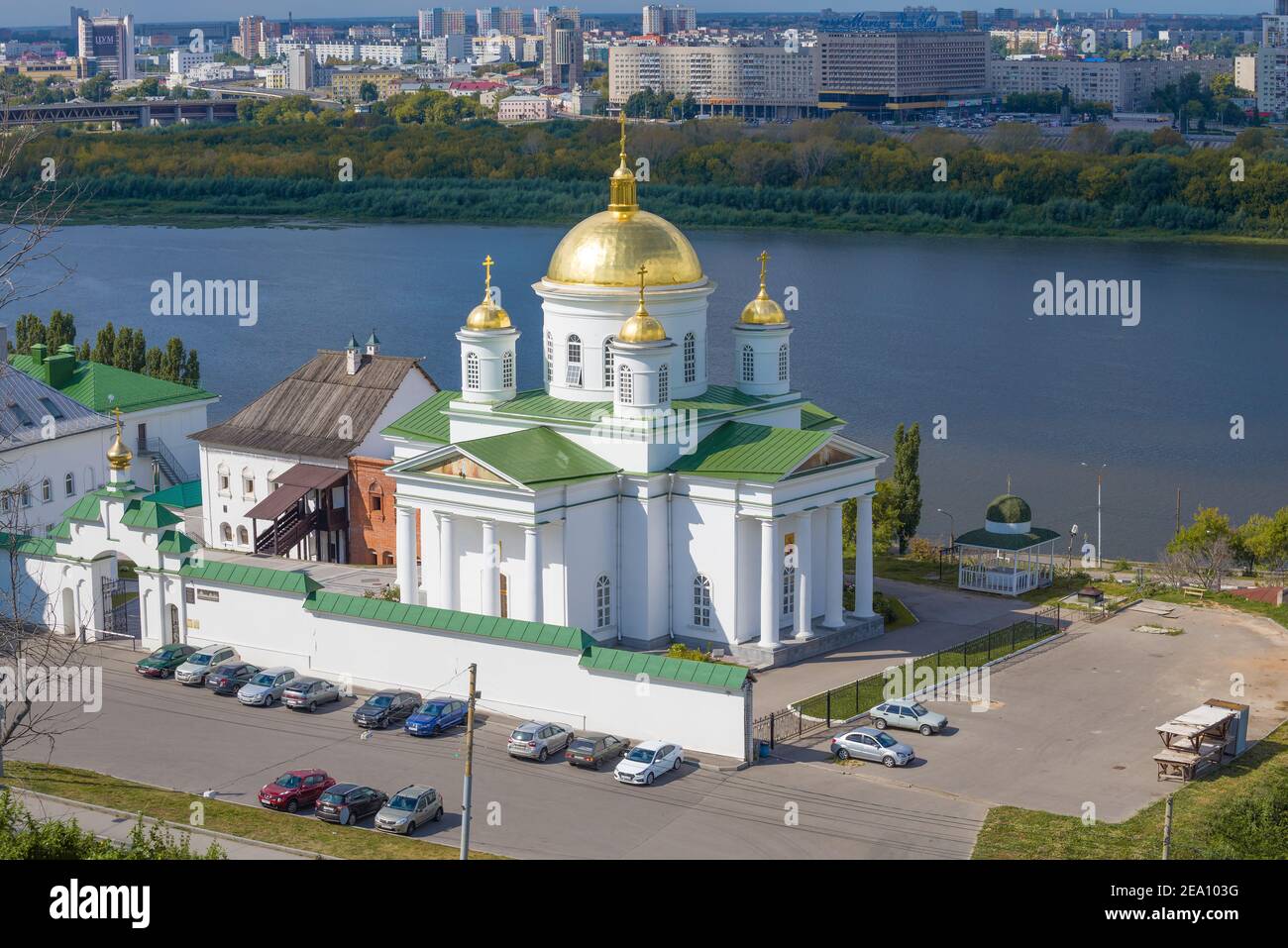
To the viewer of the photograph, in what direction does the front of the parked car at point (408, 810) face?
facing the viewer and to the left of the viewer

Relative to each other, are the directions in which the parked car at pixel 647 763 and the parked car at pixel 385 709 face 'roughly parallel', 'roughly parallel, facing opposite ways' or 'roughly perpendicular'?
roughly parallel

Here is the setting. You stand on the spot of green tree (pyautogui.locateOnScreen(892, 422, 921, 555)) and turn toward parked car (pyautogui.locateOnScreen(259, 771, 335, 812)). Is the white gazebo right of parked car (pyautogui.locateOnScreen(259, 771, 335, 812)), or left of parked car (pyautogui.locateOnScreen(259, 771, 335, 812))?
left

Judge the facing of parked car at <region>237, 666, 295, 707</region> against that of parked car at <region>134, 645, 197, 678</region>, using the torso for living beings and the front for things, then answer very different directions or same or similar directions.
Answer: same or similar directions

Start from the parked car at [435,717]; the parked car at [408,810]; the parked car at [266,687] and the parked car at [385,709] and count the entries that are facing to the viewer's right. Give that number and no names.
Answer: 0

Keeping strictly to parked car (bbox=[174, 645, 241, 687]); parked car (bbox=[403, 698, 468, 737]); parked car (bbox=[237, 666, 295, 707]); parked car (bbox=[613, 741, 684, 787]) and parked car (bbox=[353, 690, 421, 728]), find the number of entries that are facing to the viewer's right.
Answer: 0
